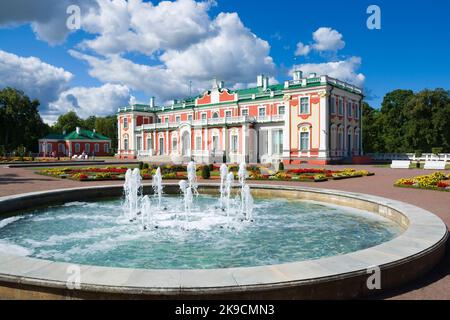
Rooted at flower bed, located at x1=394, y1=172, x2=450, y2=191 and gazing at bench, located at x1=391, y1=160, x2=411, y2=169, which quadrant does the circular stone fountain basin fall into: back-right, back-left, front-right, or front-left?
back-left

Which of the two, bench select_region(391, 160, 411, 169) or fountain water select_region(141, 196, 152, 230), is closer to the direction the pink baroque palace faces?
the fountain water

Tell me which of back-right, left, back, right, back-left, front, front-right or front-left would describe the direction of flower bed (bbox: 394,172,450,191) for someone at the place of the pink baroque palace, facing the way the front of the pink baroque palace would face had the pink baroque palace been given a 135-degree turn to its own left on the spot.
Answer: right

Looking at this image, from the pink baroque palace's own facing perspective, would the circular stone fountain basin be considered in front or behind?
in front

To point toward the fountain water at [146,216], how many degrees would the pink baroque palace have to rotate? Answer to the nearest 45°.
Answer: approximately 45° to its left

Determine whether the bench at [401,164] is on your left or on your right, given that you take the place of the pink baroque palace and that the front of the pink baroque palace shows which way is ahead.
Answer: on your left

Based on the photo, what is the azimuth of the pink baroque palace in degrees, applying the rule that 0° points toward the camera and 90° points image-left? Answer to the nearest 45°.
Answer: approximately 45°
